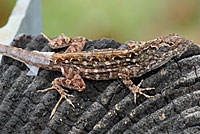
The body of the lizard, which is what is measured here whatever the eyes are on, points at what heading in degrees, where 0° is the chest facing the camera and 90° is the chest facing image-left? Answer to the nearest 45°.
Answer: approximately 270°
